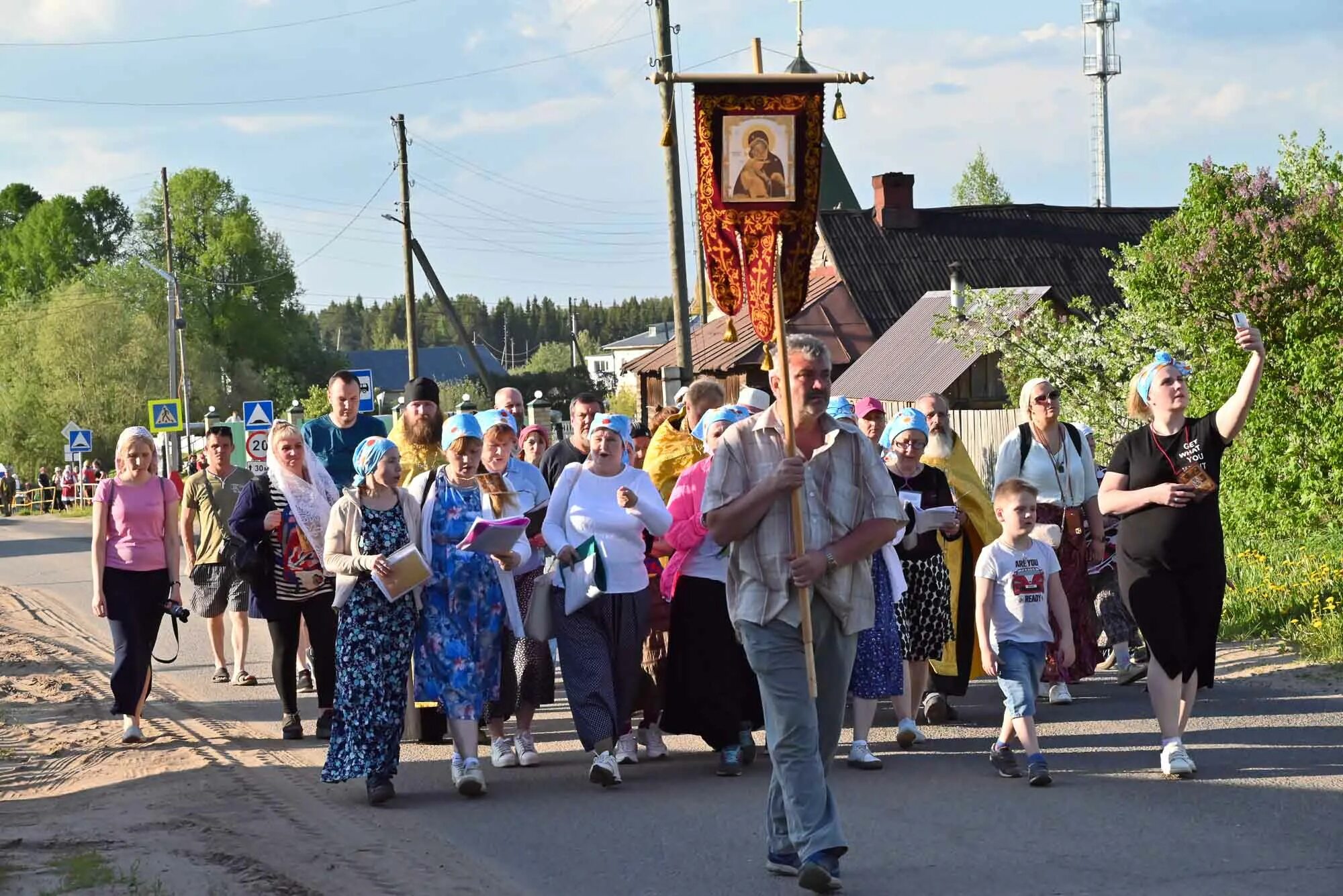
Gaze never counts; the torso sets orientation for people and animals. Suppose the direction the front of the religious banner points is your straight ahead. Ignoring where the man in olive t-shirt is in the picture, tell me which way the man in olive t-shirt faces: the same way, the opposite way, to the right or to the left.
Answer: the same way

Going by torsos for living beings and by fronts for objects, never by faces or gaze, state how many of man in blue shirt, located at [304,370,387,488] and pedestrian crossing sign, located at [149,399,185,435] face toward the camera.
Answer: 2

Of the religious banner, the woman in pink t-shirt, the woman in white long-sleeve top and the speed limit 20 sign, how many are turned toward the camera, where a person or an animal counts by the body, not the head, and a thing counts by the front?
4

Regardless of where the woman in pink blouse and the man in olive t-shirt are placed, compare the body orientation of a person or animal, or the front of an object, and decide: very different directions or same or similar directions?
same or similar directions

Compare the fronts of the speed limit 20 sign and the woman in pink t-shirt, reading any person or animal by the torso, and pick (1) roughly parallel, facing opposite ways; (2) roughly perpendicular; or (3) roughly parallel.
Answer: roughly parallel

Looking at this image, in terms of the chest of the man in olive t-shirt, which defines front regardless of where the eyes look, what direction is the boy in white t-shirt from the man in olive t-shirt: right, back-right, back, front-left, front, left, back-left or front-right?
front-left

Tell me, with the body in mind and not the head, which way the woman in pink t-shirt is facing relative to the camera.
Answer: toward the camera

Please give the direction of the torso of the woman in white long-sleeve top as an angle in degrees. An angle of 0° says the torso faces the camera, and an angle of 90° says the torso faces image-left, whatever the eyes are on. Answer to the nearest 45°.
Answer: approximately 0°

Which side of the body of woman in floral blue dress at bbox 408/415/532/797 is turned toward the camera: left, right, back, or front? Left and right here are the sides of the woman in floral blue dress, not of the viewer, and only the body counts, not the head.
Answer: front

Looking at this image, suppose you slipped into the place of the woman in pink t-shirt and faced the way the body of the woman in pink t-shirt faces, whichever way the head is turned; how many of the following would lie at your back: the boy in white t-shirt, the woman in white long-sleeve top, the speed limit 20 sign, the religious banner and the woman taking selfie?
1

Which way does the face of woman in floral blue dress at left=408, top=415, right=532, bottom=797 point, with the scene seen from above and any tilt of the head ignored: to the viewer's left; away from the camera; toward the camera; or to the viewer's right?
toward the camera

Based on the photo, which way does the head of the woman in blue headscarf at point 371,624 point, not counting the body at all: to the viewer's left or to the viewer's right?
to the viewer's right

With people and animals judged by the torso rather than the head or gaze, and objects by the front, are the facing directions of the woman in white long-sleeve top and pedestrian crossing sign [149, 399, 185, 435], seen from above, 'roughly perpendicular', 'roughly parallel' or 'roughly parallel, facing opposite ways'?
roughly parallel

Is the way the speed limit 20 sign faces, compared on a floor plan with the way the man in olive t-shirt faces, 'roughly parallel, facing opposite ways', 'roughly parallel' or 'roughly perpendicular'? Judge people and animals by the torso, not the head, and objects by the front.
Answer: roughly parallel

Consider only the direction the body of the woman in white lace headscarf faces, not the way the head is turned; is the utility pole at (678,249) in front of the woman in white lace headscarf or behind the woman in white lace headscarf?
behind

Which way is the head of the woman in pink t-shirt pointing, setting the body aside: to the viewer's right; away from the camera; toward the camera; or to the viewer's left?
toward the camera

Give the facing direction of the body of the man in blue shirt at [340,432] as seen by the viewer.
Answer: toward the camera

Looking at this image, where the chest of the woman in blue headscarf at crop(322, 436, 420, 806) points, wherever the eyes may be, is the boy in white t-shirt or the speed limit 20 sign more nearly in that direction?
the boy in white t-shirt
